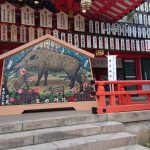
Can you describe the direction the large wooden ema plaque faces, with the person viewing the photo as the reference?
facing the viewer

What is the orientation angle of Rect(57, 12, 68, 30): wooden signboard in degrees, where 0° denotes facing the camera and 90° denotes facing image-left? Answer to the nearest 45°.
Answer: approximately 0°

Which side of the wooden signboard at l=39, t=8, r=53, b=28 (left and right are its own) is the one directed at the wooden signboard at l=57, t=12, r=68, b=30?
left

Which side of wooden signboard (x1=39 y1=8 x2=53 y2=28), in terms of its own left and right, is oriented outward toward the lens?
front

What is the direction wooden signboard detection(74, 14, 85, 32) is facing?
toward the camera
